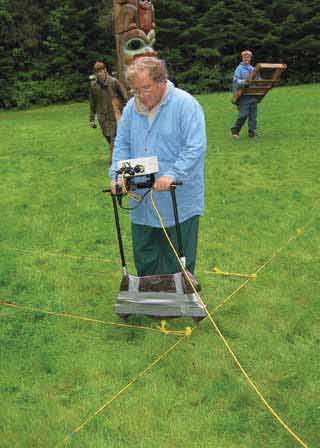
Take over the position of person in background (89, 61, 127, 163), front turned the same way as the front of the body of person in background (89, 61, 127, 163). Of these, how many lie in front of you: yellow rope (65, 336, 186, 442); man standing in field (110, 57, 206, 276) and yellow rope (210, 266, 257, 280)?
3

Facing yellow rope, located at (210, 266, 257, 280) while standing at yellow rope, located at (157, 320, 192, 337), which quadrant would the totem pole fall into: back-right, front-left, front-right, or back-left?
front-left

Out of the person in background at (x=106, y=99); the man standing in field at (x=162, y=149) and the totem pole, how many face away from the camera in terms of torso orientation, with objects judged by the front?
0

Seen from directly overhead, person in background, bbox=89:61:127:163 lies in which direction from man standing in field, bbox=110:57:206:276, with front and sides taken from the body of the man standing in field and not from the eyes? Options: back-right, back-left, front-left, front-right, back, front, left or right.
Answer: back-right

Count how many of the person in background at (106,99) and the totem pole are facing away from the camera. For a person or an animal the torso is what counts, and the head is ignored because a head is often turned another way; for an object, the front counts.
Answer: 0

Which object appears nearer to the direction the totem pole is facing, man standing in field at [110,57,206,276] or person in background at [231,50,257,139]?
the man standing in field

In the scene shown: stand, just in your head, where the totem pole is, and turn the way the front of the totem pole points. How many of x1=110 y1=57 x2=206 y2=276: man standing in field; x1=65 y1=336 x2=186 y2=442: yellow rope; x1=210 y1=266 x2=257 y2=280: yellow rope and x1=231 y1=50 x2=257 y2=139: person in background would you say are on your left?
1

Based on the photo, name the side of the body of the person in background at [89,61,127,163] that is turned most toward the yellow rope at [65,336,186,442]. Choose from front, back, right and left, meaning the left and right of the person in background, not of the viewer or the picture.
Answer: front

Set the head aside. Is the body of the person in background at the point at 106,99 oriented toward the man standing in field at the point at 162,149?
yes

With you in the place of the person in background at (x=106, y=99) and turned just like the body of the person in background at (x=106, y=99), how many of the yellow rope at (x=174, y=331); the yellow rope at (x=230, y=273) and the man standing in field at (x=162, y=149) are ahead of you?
3

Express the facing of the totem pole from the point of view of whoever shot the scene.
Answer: facing the viewer and to the right of the viewer

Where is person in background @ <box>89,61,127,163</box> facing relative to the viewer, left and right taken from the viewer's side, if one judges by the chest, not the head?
facing the viewer

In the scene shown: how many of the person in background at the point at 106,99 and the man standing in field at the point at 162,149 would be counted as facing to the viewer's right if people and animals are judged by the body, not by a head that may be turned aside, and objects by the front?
0
